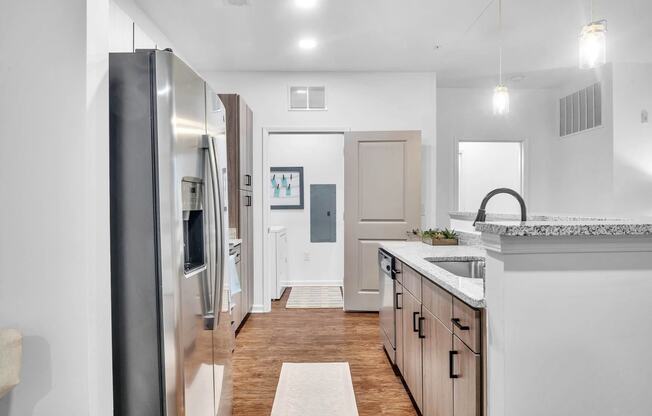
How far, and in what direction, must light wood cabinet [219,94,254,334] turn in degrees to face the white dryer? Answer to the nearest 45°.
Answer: approximately 45° to its left

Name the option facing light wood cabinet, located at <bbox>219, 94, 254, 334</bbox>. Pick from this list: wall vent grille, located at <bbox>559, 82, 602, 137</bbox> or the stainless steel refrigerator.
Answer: the wall vent grille

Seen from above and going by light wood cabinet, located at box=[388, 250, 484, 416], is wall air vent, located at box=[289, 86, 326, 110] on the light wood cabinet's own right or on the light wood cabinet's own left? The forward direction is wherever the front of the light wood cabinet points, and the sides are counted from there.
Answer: on the light wood cabinet's own right

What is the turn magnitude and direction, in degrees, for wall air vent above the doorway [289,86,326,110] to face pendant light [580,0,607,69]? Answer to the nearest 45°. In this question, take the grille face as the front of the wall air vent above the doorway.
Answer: approximately 45° to its left

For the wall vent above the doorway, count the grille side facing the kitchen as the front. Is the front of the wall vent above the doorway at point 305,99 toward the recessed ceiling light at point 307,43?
yes

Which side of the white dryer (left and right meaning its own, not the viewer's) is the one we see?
right
